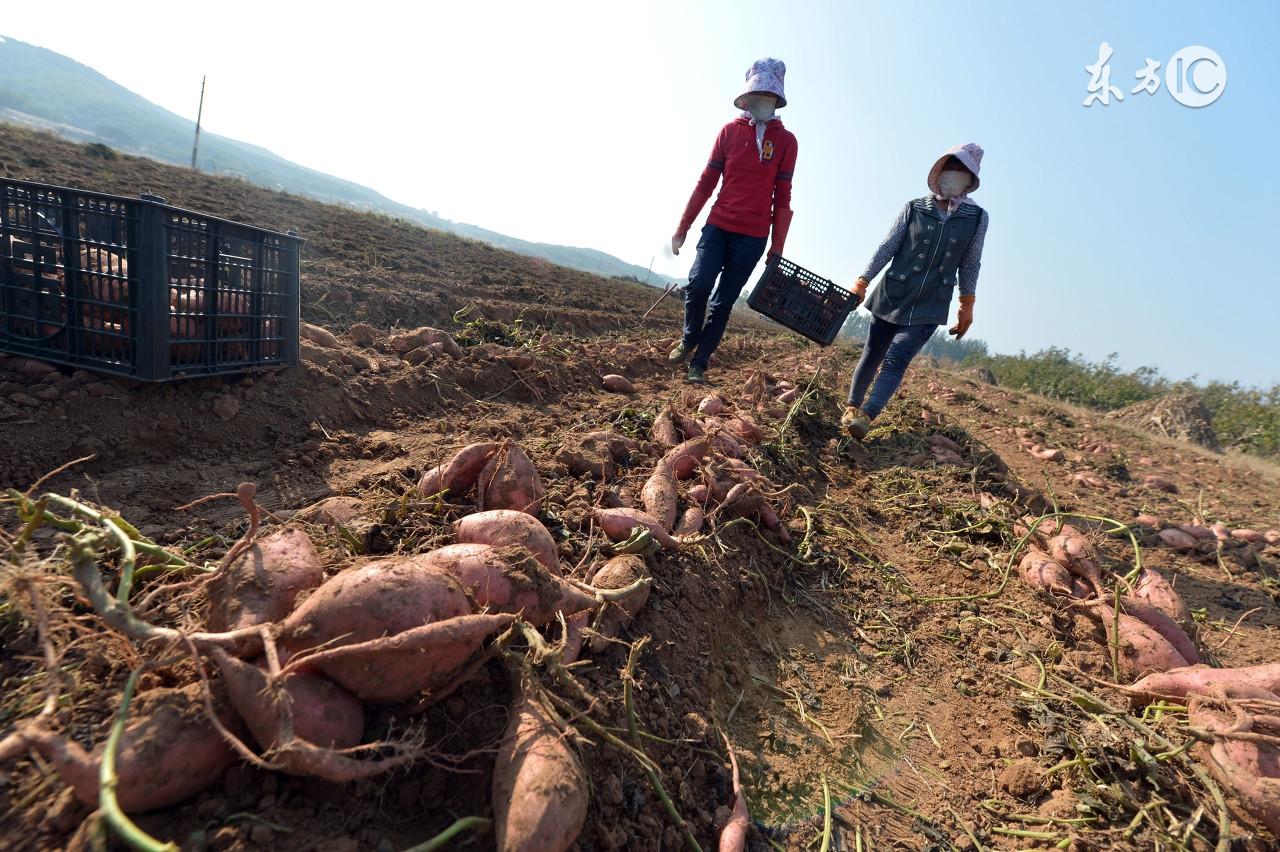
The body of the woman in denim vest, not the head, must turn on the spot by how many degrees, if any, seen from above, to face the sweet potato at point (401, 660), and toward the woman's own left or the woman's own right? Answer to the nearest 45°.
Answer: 0° — they already face it

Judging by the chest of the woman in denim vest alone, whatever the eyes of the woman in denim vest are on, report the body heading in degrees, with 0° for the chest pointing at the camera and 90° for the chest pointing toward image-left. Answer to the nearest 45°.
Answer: approximately 0°

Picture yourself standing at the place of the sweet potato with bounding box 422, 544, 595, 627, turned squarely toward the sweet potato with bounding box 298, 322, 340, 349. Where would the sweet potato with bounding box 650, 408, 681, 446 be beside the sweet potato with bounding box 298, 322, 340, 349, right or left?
right

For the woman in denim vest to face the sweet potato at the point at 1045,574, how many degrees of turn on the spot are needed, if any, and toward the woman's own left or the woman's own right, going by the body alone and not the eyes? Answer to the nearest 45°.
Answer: approximately 45° to the woman's own left

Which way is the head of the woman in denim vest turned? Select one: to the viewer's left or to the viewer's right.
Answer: to the viewer's left

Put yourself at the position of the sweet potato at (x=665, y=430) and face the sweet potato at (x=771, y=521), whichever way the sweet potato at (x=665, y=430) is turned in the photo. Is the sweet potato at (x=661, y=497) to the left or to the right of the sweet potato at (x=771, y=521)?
right

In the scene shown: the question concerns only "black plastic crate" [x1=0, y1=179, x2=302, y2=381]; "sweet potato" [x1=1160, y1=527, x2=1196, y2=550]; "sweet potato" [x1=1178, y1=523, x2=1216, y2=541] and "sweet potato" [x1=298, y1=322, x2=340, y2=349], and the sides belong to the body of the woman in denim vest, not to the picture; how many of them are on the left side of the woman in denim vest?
2
